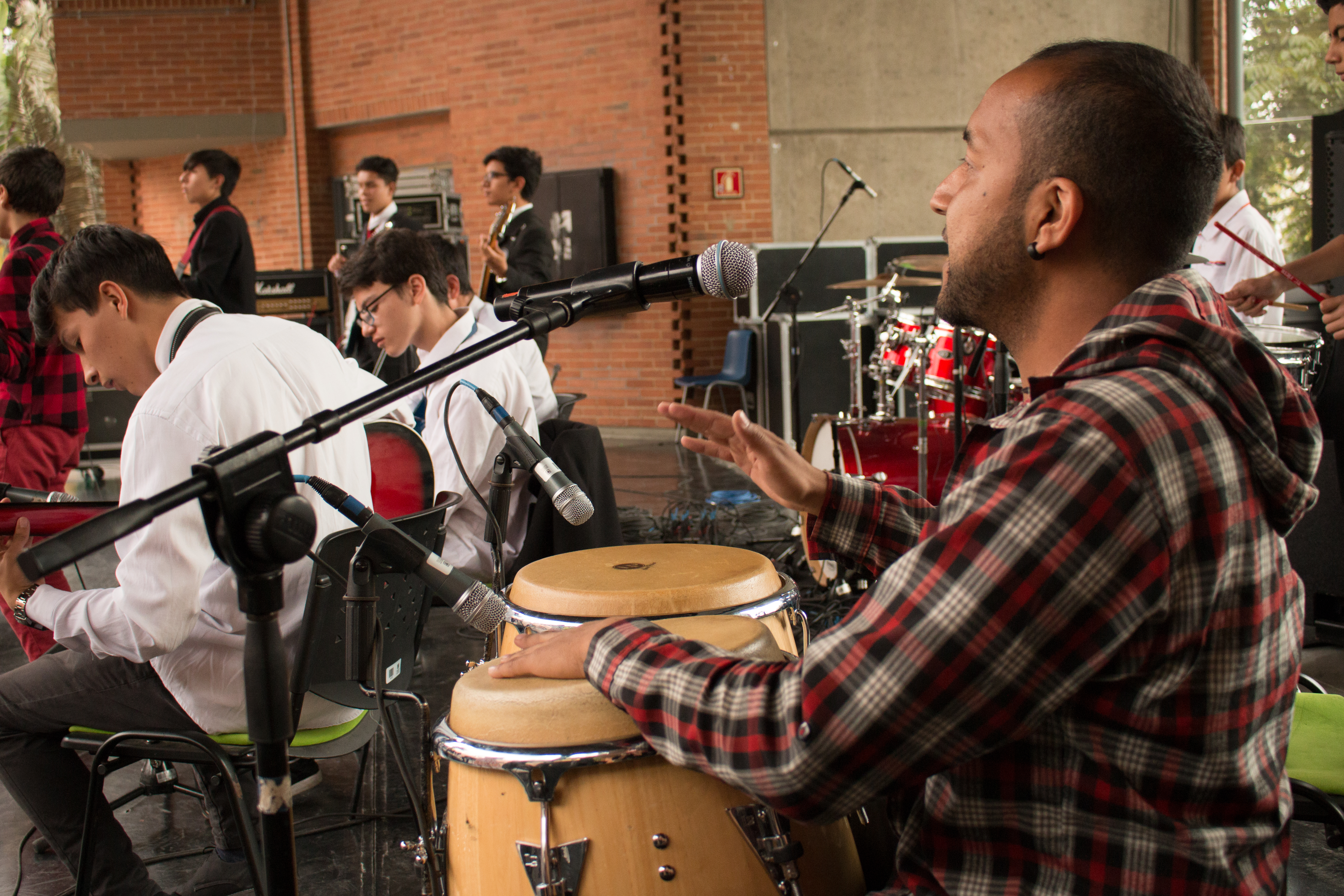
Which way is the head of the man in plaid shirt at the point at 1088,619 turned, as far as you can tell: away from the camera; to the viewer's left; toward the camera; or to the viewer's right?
to the viewer's left

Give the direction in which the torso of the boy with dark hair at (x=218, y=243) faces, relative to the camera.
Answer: to the viewer's left

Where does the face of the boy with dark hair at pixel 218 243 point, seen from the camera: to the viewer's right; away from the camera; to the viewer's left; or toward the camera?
to the viewer's left

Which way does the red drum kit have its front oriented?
to the viewer's left

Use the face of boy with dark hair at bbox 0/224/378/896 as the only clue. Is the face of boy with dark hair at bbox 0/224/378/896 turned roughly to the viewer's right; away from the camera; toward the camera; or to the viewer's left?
to the viewer's left

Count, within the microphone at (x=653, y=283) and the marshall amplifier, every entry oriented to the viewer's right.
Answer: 1

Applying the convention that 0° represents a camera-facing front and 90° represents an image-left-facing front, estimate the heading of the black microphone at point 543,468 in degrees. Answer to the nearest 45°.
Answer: approximately 315°

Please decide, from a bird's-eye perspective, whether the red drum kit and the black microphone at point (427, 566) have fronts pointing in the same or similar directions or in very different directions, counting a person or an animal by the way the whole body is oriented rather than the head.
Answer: very different directions

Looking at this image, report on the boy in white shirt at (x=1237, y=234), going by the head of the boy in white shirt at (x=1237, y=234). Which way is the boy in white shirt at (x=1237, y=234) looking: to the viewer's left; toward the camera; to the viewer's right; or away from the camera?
to the viewer's left
